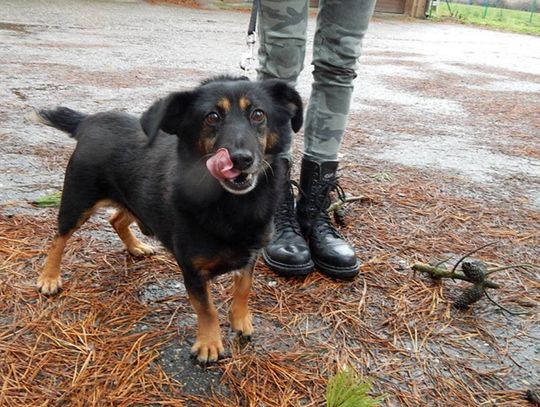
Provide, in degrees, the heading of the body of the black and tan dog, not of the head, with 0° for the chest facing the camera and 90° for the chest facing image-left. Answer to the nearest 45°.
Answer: approximately 315°
